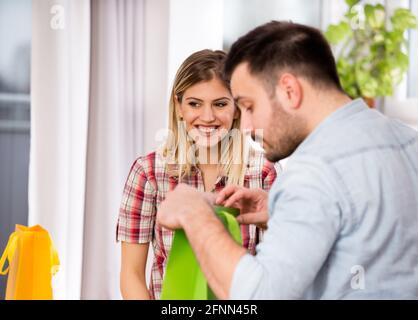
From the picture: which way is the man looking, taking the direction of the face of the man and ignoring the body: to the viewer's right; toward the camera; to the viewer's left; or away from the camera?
to the viewer's left

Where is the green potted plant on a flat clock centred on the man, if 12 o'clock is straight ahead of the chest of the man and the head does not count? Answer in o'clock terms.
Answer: The green potted plant is roughly at 2 o'clock from the man.

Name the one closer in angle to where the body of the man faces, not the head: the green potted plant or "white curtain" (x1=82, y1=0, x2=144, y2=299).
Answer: the white curtain

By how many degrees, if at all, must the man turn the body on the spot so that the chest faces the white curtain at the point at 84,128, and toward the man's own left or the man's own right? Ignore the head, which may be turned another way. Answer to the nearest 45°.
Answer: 0° — they already face it

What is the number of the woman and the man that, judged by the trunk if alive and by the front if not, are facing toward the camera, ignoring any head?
1

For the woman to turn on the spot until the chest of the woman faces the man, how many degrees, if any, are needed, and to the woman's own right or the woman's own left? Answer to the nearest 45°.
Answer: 0° — they already face them

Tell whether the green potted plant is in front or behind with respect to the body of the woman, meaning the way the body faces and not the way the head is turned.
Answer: behind

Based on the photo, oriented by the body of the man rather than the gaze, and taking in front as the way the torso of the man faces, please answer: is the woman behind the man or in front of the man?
in front

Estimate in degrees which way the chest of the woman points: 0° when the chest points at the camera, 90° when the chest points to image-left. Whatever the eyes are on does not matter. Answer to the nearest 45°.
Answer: approximately 0°

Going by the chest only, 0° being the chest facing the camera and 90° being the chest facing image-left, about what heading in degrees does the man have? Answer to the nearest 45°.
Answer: approximately 135°

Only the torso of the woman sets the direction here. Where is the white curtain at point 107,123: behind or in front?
behind
